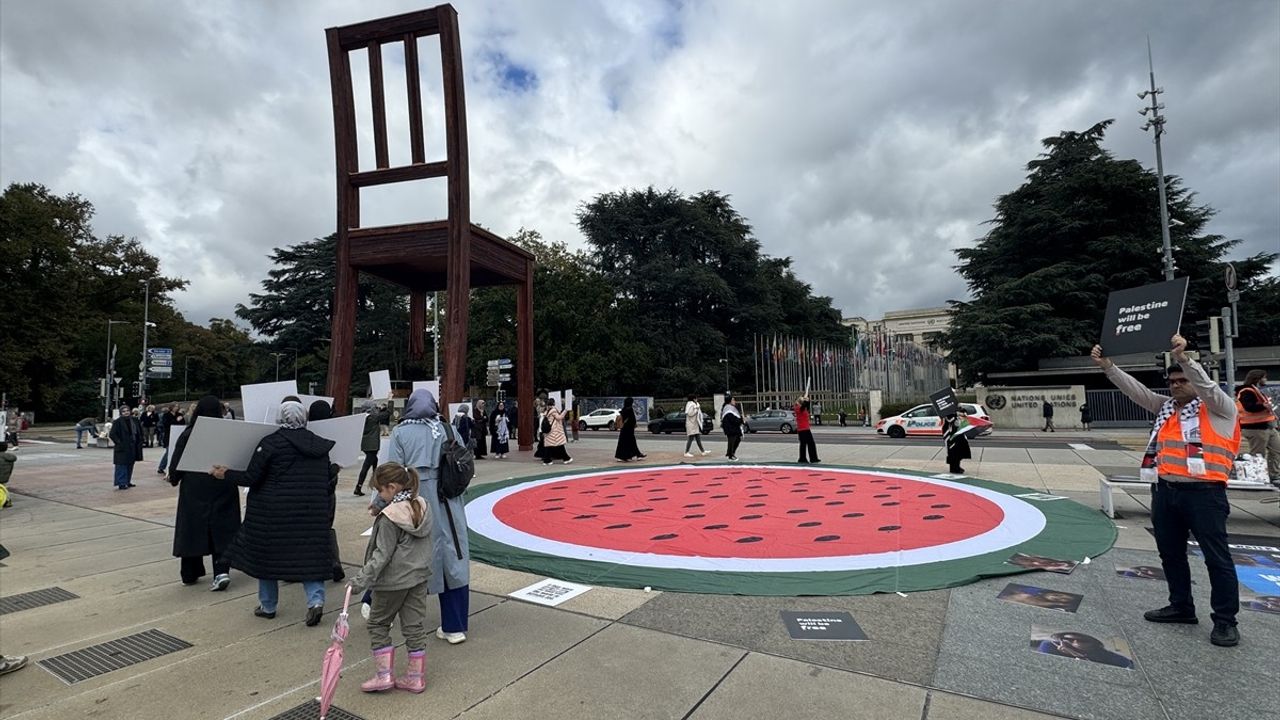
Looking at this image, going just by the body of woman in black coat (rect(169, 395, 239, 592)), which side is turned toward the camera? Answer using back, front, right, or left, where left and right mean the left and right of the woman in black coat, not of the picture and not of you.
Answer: back

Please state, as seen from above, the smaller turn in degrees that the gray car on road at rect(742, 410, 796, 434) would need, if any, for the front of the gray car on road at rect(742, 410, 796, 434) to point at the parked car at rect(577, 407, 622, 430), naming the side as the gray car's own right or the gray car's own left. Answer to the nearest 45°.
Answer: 0° — it already faces it

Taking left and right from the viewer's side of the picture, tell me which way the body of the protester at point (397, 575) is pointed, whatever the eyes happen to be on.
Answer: facing away from the viewer and to the left of the viewer

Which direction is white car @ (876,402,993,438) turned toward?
to the viewer's left

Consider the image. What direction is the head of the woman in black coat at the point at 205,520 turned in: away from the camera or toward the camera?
away from the camera

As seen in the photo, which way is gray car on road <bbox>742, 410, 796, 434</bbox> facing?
to the viewer's left

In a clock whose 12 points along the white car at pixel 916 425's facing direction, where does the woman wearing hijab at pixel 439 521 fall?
The woman wearing hijab is roughly at 9 o'clock from the white car.

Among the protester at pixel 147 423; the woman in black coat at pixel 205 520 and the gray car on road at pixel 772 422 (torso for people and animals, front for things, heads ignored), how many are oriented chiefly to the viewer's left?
1

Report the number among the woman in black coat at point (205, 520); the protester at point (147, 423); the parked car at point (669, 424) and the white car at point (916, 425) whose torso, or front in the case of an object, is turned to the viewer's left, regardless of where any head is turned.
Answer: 2

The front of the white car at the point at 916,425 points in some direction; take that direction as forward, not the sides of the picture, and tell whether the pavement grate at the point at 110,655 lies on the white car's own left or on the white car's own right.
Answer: on the white car's own left

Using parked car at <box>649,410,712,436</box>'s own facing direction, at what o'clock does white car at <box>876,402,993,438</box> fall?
The white car is roughly at 7 o'clock from the parked car.

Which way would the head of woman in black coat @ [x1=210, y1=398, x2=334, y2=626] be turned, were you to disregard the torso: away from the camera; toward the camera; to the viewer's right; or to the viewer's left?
away from the camera

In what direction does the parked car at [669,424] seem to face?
to the viewer's left

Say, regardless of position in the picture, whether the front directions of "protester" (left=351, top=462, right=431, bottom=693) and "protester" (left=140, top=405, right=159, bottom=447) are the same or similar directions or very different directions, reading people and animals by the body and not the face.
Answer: very different directions

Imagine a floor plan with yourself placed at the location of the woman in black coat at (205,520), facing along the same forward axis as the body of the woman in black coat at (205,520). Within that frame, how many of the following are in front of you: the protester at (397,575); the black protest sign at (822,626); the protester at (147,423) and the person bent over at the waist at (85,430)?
2

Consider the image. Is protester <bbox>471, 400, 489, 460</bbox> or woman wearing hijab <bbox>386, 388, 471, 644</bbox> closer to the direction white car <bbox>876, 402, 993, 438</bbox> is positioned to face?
the protester
